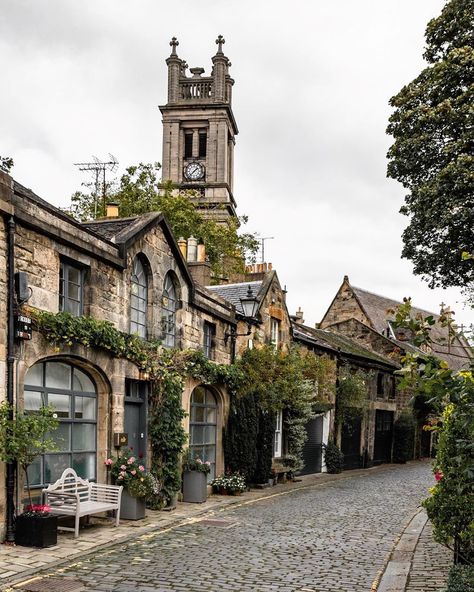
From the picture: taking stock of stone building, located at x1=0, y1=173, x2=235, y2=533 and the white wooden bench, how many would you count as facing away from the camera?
0

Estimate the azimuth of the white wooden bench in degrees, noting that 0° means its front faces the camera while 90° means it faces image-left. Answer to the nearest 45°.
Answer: approximately 315°

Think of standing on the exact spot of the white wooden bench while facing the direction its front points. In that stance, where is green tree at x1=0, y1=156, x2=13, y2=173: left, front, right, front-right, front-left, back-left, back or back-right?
back-left

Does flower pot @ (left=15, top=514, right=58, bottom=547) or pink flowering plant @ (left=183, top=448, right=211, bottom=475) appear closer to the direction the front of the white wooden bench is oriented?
the flower pot
